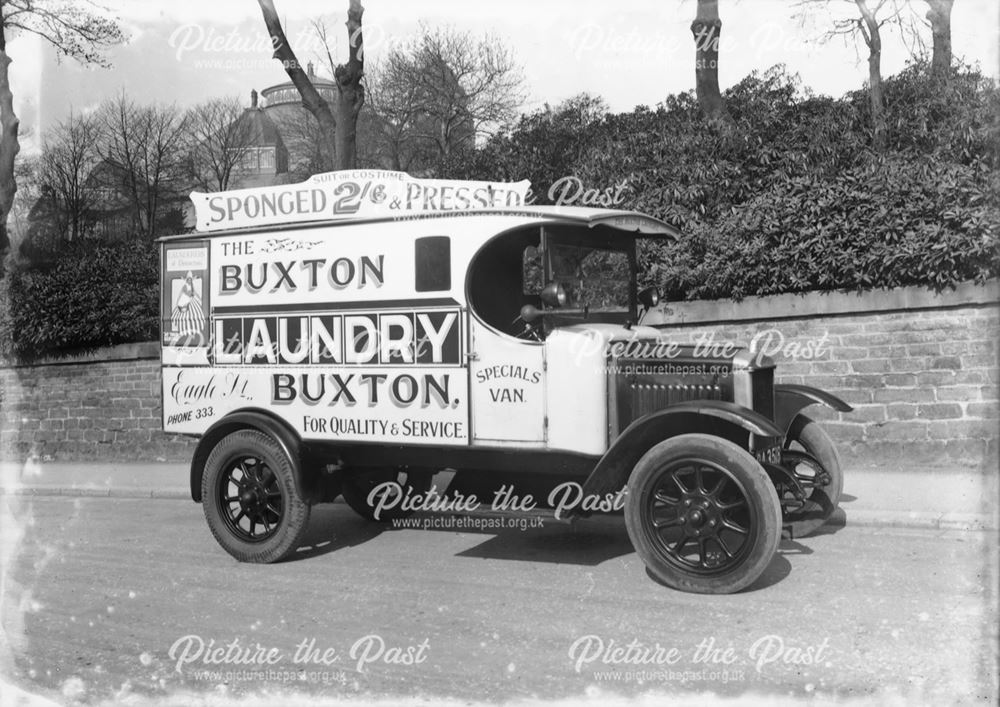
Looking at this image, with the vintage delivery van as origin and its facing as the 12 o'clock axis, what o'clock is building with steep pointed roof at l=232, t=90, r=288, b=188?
The building with steep pointed roof is roughly at 7 o'clock from the vintage delivery van.

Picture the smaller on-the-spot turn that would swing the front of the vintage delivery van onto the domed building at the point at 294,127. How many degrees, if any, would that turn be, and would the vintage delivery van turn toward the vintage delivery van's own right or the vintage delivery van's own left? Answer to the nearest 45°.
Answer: approximately 135° to the vintage delivery van's own left

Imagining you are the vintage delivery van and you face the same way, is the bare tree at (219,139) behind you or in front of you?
behind

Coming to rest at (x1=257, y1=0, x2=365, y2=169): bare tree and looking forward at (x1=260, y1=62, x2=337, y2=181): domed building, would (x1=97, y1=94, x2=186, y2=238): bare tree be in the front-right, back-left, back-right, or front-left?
front-left

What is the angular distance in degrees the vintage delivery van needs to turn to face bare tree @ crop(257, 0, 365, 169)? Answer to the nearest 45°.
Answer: approximately 135° to its left

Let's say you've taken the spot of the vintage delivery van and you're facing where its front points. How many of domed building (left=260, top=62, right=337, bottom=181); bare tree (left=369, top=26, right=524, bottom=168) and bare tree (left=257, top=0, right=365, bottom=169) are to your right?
0

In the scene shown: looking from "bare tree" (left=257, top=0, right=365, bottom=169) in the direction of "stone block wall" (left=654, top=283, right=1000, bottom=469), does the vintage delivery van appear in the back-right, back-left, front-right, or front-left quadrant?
front-right

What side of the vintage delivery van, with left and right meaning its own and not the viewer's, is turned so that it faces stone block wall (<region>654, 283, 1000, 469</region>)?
left

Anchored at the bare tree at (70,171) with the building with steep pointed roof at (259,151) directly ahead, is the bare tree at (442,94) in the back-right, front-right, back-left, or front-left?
front-right

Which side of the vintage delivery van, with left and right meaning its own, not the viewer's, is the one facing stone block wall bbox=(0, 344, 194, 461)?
back

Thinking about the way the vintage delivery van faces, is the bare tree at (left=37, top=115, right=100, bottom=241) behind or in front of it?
behind

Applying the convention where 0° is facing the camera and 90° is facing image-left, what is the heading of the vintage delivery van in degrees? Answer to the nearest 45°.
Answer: approximately 315°
